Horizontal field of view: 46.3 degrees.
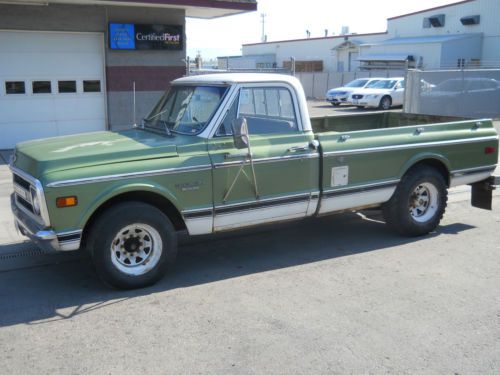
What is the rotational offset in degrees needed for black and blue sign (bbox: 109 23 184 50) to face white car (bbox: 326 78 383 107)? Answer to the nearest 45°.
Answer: approximately 135° to its left

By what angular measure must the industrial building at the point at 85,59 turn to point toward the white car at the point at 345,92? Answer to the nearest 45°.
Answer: approximately 135° to its left

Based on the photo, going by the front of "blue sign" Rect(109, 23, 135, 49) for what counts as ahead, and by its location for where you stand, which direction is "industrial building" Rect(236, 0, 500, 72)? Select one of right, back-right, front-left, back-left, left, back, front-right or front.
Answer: back-left

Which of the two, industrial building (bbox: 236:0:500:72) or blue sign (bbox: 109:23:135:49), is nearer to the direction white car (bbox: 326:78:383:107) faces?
the blue sign

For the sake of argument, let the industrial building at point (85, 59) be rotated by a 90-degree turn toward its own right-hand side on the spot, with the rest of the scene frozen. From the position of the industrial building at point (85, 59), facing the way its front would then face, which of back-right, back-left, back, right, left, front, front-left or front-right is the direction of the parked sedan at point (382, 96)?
back-right

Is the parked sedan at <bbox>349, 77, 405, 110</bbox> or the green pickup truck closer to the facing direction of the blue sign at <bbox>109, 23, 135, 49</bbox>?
the green pickup truck

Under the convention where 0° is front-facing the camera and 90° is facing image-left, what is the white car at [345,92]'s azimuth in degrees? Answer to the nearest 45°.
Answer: approximately 45°

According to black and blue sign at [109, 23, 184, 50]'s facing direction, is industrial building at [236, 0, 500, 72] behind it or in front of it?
behind
